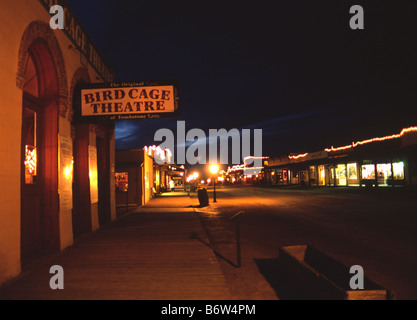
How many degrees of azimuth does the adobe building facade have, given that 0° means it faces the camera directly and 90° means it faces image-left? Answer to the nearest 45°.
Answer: approximately 315°
